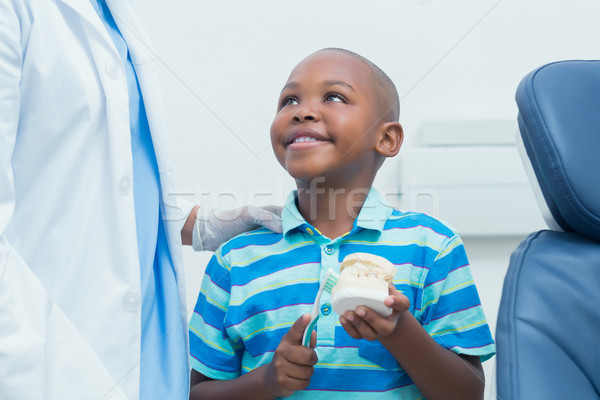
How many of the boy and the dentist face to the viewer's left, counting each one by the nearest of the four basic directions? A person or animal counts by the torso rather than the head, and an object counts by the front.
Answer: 0

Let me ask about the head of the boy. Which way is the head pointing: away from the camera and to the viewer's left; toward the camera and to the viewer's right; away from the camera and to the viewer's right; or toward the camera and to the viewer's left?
toward the camera and to the viewer's left

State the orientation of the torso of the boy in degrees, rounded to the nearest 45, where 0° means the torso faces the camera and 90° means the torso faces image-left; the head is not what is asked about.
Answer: approximately 0°

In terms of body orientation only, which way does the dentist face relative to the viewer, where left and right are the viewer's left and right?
facing the viewer and to the right of the viewer
